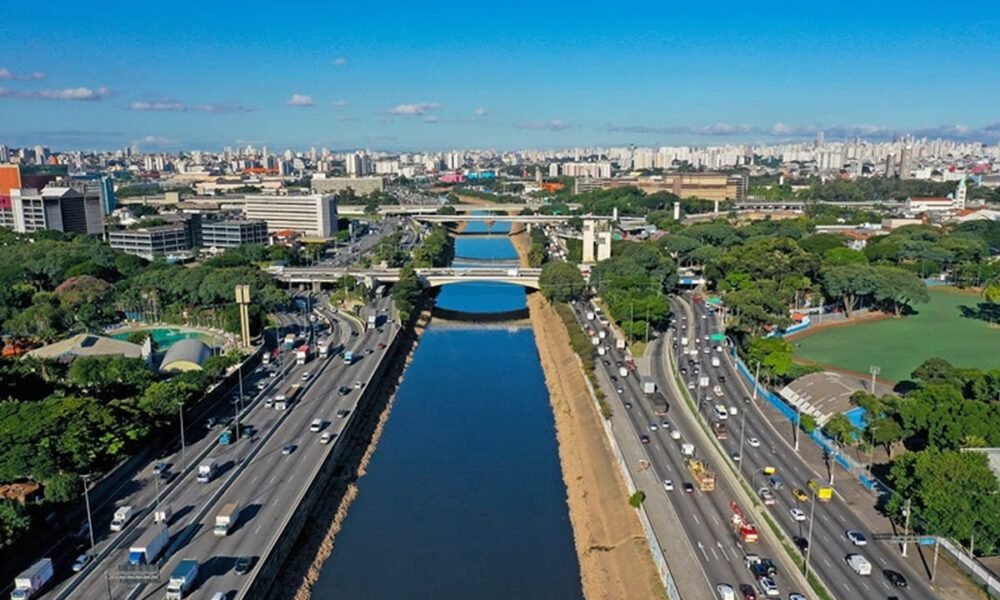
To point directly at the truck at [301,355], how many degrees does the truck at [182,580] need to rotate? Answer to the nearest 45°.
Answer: approximately 135° to its right

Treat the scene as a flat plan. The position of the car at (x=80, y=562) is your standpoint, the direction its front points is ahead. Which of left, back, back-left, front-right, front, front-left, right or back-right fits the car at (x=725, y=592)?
left

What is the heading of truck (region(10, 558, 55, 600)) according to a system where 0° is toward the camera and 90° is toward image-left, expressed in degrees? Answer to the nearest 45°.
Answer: approximately 45°

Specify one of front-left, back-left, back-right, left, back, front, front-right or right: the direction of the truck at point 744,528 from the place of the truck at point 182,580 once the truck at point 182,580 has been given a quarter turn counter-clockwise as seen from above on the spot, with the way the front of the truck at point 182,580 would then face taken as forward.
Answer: front-left

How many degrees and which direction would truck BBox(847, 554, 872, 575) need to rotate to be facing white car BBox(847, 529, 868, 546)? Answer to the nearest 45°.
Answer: approximately 45° to its right

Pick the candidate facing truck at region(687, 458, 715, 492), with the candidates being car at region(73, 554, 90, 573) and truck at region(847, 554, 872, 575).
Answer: truck at region(847, 554, 872, 575)

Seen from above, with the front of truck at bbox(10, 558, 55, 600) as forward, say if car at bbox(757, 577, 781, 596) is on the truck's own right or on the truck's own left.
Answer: on the truck's own left

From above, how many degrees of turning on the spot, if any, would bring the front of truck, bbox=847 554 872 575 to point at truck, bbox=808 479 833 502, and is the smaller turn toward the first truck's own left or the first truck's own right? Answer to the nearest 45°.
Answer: approximately 45° to the first truck's own right

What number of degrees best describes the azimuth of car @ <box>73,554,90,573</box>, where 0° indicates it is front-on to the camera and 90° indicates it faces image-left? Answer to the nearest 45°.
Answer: approximately 45°

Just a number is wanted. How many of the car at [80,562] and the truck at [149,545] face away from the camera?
0

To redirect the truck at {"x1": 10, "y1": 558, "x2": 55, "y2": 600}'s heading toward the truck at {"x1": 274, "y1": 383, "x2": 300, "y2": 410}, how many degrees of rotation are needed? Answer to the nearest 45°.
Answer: approximately 180°
